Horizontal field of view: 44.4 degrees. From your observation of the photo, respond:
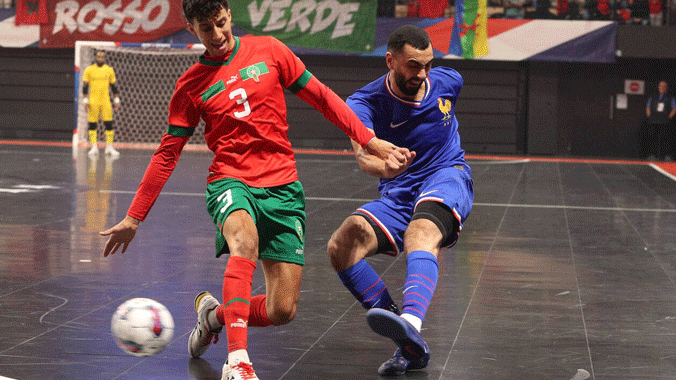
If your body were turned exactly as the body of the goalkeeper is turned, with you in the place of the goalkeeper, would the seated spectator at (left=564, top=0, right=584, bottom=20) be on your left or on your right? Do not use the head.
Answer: on your left

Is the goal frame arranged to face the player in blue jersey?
yes

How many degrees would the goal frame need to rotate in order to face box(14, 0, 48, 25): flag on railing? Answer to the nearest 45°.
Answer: approximately 135° to its right

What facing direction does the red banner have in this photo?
toward the camera

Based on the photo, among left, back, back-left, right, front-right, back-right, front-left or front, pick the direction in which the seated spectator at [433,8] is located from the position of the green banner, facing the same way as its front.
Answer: left

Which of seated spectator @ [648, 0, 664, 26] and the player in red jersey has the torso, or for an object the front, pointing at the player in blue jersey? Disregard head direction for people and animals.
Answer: the seated spectator

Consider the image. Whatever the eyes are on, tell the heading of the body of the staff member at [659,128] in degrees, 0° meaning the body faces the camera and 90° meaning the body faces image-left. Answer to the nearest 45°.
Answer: approximately 0°

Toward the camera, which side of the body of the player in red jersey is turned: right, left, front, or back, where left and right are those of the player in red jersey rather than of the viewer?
front

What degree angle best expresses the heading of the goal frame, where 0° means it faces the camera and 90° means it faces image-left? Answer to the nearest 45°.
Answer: approximately 0°

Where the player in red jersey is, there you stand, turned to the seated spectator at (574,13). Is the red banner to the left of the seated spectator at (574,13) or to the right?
left

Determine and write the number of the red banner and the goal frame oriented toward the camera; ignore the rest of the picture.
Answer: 2

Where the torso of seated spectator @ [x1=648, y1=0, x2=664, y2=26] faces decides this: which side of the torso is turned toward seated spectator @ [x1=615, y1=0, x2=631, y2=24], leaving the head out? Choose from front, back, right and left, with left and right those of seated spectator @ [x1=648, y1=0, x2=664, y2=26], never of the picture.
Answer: right

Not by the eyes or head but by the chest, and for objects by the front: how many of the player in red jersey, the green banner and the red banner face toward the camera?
3

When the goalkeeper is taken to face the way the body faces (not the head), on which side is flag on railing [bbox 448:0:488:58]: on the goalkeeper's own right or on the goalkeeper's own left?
on the goalkeeper's own left
